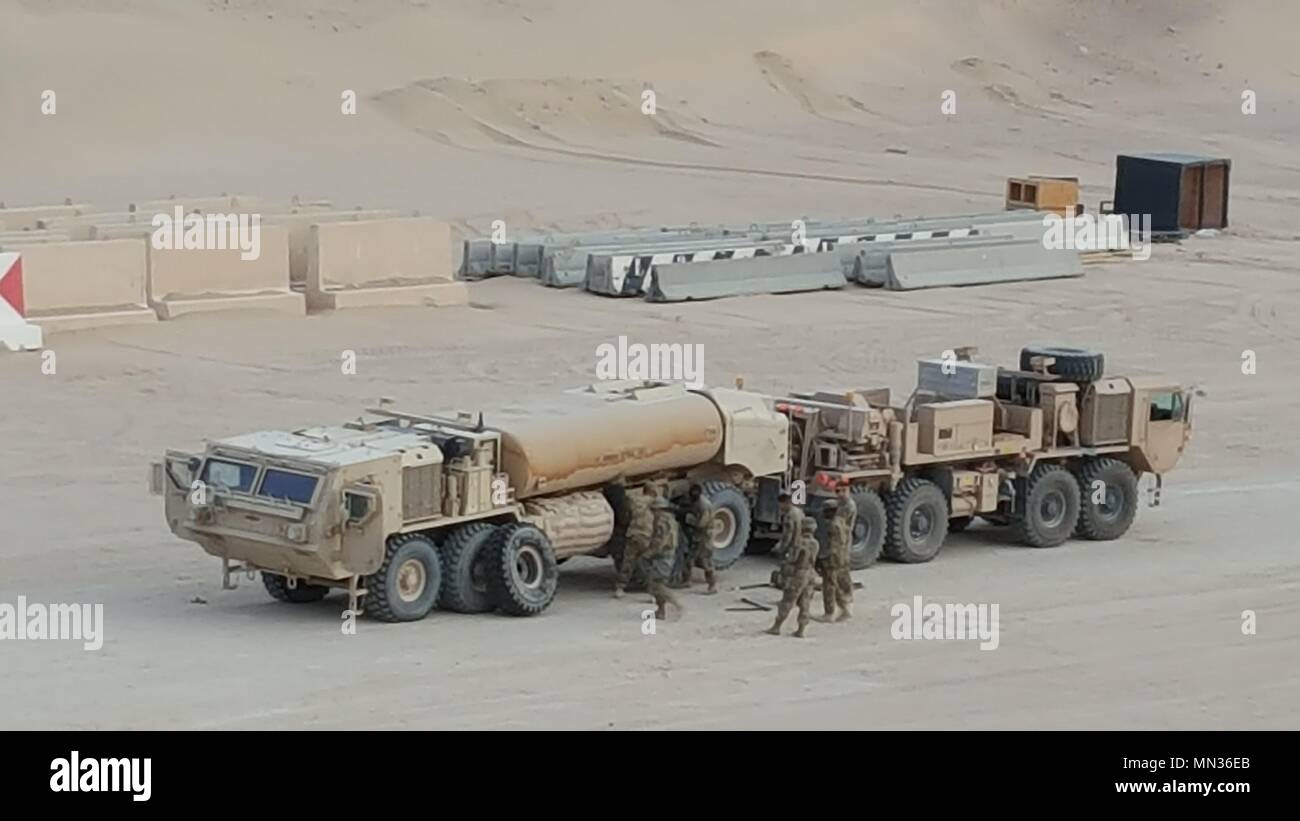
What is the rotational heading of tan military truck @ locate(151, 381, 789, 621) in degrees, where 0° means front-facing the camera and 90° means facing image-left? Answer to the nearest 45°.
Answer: approximately 45°

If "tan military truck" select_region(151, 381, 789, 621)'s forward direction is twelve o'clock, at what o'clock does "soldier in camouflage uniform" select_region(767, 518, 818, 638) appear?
The soldier in camouflage uniform is roughly at 8 o'clock from the tan military truck.

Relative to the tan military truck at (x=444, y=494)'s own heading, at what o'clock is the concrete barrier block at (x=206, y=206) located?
The concrete barrier block is roughly at 4 o'clock from the tan military truck.

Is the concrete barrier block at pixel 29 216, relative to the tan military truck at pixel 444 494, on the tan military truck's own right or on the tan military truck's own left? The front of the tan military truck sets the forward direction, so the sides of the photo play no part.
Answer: on the tan military truck's own right

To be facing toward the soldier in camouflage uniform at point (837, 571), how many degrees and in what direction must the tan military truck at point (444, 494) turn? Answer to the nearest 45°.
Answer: approximately 135° to its left

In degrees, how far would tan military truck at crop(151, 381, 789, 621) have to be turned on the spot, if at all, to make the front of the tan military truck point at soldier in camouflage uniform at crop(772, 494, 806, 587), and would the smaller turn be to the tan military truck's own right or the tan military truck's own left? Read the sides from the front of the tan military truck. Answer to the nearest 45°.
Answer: approximately 135° to the tan military truck's own left

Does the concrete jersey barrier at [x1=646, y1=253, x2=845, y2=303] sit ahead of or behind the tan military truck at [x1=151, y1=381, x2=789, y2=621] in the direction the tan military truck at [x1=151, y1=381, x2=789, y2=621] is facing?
behind
